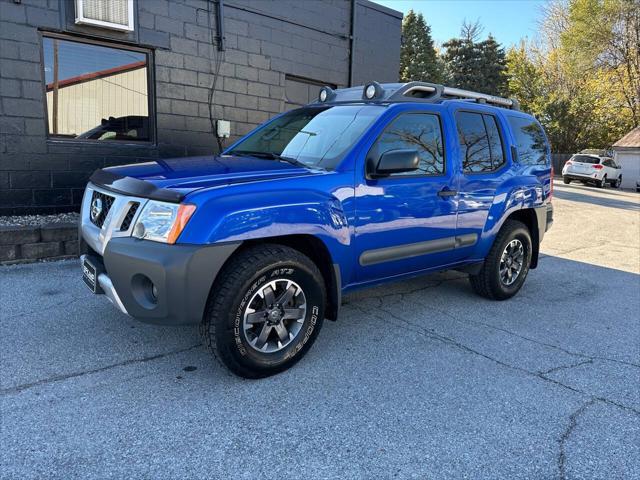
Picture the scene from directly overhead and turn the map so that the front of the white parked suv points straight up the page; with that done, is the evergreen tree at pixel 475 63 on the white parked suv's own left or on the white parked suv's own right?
on the white parked suv's own left

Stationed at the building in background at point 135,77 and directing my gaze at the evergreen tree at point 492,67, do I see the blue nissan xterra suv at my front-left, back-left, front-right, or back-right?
back-right

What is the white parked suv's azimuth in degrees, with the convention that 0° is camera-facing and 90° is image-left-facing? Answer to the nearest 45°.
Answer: approximately 225°

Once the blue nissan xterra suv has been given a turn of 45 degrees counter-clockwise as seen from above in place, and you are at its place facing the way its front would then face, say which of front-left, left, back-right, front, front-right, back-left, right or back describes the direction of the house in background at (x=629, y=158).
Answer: back-left

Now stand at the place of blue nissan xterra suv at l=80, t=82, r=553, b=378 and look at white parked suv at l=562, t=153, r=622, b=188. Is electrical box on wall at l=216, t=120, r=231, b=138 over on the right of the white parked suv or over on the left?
left

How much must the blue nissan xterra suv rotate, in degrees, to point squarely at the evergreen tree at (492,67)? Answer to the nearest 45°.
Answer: approximately 135° to its right

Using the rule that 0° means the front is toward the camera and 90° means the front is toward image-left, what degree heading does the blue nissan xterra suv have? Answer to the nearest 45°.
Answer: approximately 45°

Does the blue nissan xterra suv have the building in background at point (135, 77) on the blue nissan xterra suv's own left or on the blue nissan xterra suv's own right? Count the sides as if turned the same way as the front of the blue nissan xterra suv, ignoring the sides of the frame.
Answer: on the blue nissan xterra suv's own right

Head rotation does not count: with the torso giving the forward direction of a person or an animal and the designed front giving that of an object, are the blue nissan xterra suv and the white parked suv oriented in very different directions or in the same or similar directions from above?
very different directions

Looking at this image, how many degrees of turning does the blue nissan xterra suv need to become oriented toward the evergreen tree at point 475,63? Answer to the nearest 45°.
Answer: approximately 135° to its right

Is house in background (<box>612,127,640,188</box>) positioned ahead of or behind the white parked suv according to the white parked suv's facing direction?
ahead

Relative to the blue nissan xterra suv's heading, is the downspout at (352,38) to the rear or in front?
to the rear

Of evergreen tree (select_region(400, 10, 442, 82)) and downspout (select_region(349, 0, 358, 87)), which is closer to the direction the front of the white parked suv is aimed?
the evergreen tree
